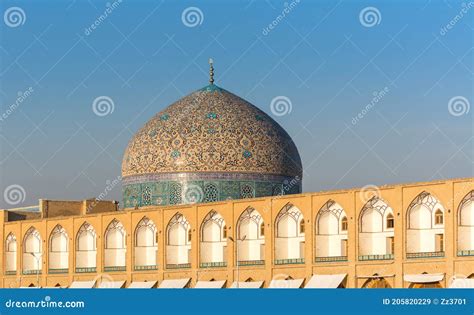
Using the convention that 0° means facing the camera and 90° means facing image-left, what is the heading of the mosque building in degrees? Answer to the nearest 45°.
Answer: approximately 45°
